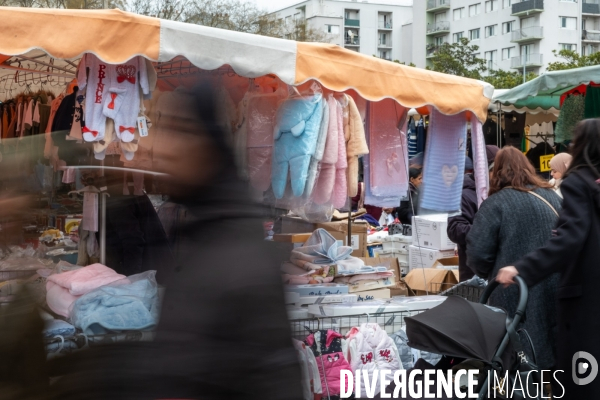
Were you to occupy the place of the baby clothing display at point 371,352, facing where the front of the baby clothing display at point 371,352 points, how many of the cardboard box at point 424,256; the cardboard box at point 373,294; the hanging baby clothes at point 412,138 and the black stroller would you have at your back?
3

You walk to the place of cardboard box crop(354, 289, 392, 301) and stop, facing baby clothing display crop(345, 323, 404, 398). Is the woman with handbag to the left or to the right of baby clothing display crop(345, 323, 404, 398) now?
left

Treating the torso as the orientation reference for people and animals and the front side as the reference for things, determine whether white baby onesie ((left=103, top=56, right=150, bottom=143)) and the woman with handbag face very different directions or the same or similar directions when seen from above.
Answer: very different directions

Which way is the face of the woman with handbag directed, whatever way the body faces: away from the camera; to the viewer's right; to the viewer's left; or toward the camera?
away from the camera

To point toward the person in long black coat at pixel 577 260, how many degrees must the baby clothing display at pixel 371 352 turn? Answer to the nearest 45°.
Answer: approximately 90° to its left

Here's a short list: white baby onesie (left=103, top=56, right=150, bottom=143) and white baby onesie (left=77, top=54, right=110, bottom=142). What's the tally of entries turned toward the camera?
2

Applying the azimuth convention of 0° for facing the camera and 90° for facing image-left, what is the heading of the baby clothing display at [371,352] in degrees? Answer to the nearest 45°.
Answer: approximately 0°

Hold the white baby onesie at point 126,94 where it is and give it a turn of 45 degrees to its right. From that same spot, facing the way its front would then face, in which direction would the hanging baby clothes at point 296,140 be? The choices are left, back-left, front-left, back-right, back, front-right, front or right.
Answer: back-left
